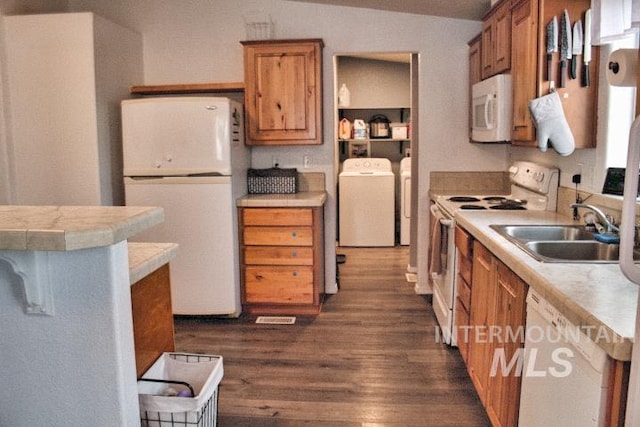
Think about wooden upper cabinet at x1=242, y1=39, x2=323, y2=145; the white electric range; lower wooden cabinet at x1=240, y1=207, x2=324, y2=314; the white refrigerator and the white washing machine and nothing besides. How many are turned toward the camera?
4

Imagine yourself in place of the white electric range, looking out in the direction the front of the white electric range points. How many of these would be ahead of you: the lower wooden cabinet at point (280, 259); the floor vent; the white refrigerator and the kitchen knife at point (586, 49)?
3

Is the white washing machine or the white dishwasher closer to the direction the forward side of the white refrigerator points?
the white dishwasher

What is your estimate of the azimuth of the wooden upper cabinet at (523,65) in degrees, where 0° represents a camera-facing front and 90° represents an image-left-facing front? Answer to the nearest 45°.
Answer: approximately 45°

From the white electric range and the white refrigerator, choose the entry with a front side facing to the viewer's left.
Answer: the white electric range

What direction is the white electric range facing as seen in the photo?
to the viewer's left

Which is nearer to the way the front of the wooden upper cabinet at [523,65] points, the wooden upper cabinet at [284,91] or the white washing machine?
the wooden upper cabinet

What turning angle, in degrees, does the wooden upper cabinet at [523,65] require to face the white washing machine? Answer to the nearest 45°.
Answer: approximately 90° to its right

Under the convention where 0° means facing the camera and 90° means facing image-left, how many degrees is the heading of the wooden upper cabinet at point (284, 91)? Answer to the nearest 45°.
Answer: approximately 0°

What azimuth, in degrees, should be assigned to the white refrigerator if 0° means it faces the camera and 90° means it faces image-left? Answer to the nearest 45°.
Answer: approximately 0°

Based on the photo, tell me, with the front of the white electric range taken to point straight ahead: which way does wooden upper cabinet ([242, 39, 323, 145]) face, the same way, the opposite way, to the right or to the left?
to the left
